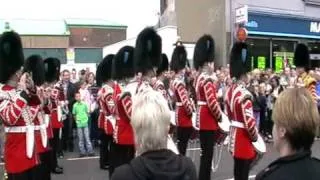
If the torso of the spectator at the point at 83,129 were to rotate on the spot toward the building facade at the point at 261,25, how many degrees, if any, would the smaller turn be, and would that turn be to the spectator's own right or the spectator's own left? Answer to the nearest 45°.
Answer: approximately 135° to the spectator's own left

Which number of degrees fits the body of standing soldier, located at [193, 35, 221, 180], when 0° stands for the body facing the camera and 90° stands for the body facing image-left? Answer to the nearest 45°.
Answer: approximately 270°

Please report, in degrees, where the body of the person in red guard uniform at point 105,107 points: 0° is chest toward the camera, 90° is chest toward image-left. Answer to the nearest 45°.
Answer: approximately 270°

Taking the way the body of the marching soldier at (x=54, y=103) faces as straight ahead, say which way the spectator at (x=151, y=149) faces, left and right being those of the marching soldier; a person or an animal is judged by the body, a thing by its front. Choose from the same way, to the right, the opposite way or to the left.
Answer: to the left

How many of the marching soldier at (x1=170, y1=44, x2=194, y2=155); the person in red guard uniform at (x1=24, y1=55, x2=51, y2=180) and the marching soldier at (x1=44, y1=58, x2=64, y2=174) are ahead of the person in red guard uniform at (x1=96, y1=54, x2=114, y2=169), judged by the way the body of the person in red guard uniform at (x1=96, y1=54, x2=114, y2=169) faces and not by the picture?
1

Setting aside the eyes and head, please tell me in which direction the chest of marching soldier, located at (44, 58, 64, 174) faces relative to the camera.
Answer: to the viewer's right

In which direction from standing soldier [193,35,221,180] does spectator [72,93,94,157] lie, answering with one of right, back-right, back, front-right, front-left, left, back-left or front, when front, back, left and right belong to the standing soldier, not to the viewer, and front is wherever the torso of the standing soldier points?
back-left

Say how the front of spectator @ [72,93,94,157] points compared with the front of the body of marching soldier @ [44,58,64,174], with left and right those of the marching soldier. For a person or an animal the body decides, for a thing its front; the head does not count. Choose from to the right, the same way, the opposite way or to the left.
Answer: to the right

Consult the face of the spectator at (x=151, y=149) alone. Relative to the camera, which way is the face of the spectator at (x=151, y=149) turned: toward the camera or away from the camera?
away from the camera

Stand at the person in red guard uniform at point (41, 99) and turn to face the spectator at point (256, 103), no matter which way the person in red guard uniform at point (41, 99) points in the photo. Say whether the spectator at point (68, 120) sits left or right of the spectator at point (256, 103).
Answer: left

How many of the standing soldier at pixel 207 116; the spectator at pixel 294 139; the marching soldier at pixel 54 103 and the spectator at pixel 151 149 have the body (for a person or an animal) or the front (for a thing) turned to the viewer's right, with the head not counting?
2

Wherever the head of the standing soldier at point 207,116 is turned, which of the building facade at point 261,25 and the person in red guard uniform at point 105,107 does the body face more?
the building facade

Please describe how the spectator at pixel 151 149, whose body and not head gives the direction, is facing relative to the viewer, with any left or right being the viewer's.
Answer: facing away from the viewer

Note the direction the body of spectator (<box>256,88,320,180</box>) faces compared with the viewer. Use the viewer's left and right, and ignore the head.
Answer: facing away from the viewer and to the left of the viewer
